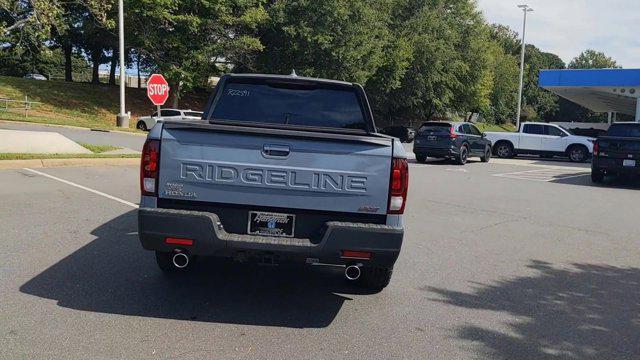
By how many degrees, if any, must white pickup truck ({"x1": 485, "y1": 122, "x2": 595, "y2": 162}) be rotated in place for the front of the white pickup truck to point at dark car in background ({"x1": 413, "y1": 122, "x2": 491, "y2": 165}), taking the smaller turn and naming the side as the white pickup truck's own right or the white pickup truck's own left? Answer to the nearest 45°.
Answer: approximately 135° to the white pickup truck's own right

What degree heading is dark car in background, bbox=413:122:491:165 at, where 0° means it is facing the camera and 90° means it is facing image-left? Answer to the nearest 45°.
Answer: approximately 225°

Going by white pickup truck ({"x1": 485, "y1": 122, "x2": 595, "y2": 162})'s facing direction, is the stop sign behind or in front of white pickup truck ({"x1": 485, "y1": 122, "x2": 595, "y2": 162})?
behind

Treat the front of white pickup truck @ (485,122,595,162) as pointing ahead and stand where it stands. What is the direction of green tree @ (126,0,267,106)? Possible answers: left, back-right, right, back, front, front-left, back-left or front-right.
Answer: back

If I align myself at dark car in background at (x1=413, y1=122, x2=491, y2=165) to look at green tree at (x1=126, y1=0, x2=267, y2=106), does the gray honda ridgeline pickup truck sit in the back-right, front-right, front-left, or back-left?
back-left

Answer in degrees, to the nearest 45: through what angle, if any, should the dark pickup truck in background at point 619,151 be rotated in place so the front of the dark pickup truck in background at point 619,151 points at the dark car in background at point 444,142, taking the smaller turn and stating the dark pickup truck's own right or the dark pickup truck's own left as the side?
approximately 45° to the dark pickup truck's own left

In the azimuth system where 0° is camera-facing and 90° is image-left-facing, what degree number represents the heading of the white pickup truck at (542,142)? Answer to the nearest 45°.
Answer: approximately 270°

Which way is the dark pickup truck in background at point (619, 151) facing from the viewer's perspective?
away from the camera

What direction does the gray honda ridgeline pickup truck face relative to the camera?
away from the camera

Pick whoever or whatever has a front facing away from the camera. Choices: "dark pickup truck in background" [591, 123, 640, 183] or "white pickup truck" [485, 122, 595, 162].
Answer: the dark pickup truck in background

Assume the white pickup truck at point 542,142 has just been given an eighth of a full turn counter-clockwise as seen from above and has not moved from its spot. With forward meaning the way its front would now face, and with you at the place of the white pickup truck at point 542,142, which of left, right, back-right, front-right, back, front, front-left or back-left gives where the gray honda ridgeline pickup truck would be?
back-right

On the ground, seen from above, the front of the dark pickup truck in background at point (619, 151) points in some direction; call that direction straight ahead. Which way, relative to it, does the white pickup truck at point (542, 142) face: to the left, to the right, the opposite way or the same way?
to the right
